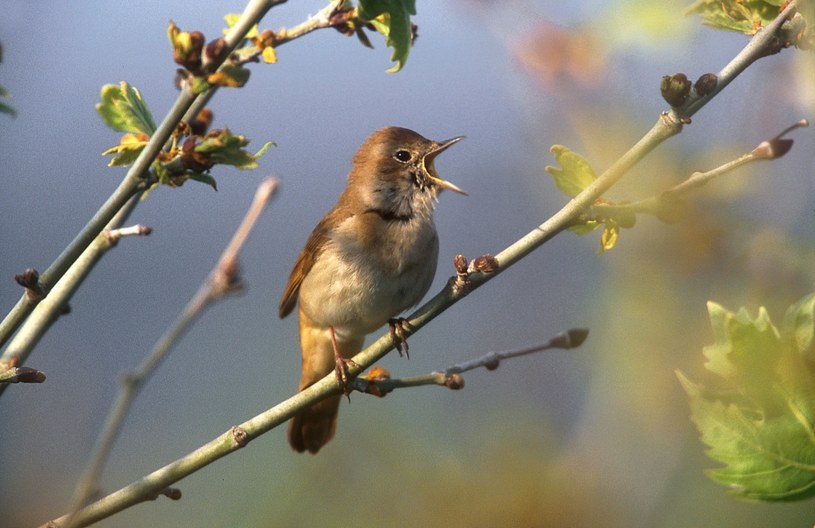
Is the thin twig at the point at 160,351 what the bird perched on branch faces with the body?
no

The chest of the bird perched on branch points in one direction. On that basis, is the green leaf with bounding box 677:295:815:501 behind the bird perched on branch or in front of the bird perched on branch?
in front

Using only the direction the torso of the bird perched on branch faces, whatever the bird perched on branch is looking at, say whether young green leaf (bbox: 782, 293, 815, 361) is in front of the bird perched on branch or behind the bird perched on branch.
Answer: in front

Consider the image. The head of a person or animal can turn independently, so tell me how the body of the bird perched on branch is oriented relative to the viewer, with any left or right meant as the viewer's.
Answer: facing the viewer and to the right of the viewer
